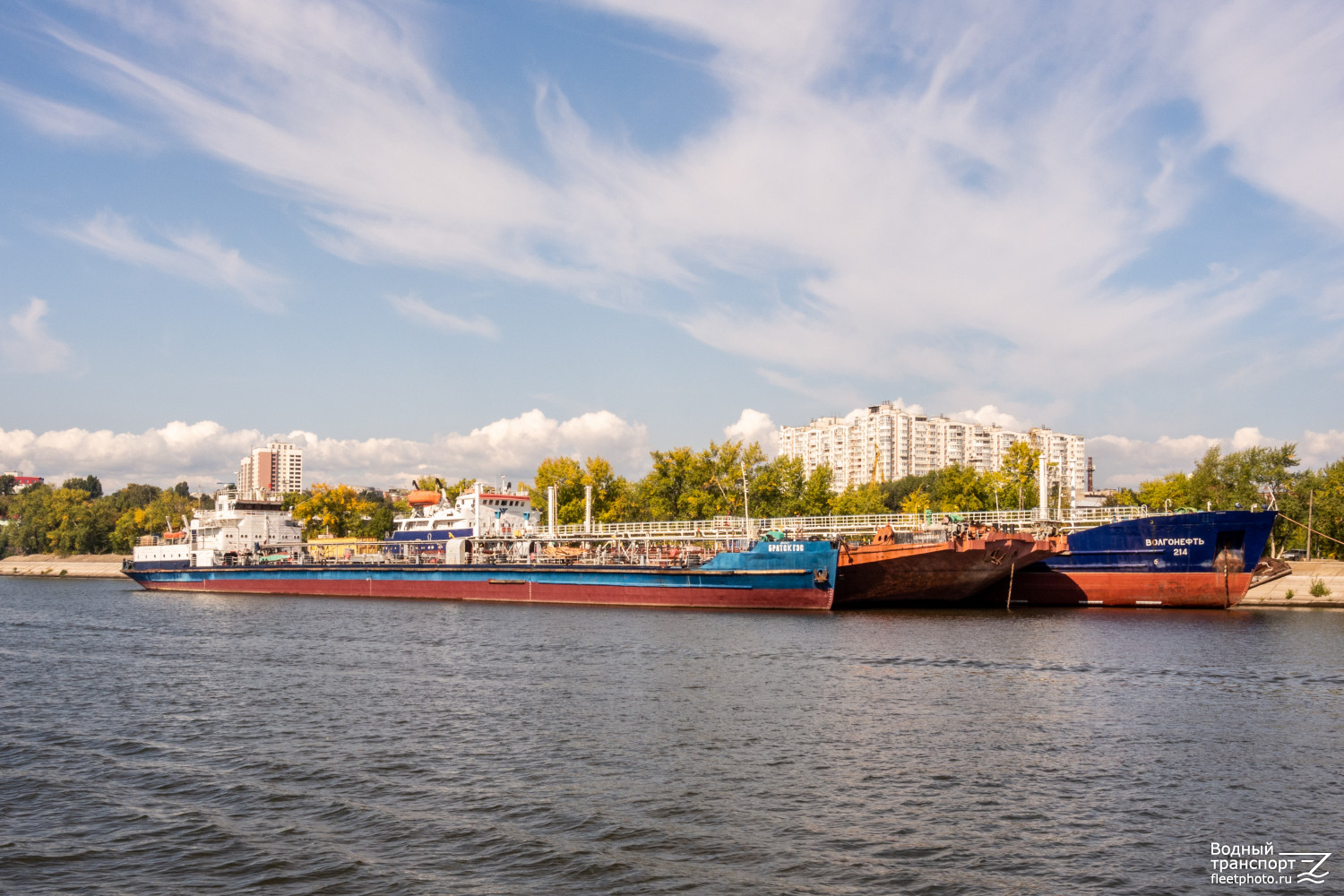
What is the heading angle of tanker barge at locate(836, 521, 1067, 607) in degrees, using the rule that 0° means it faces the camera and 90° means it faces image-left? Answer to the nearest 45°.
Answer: approximately 270°
